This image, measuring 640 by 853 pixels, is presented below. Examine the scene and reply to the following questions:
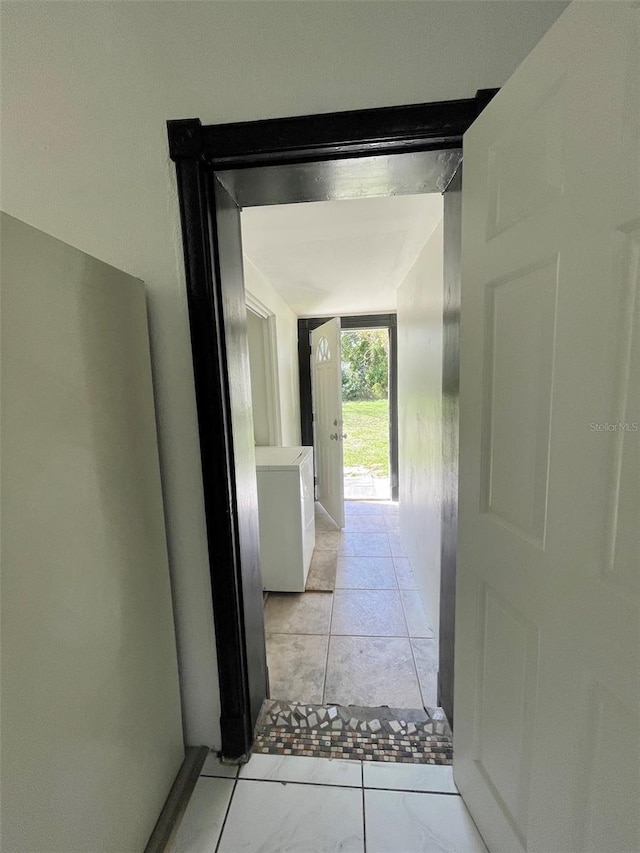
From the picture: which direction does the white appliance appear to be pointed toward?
to the viewer's right

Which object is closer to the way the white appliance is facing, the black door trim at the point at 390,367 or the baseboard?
the black door trim

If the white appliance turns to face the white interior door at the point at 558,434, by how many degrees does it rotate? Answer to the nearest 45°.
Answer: approximately 90° to its right

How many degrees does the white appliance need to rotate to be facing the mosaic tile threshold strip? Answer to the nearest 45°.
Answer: approximately 90° to its right

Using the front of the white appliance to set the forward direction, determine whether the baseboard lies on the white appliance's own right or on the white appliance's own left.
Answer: on the white appliance's own right

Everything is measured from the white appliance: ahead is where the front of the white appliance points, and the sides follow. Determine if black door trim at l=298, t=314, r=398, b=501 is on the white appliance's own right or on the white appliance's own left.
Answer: on the white appliance's own left
